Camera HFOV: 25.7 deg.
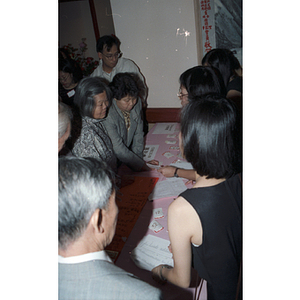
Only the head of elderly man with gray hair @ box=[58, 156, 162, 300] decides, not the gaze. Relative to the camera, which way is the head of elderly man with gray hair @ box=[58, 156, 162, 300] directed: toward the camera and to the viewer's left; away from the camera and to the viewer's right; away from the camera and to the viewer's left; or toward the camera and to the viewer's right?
away from the camera and to the viewer's right

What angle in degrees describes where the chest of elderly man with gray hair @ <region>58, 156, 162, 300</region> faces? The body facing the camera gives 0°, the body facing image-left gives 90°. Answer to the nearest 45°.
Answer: approximately 225°

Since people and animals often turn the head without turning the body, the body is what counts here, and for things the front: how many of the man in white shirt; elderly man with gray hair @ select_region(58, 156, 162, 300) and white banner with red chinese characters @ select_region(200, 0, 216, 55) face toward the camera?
2

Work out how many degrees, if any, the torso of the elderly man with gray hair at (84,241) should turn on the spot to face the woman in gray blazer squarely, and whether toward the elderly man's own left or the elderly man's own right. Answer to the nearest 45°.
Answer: approximately 45° to the elderly man's own left

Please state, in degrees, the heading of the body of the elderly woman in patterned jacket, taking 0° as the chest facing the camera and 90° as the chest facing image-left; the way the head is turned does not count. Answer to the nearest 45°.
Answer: approximately 315°

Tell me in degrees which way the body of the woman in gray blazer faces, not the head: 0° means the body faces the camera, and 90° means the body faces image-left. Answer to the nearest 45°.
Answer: approximately 315°

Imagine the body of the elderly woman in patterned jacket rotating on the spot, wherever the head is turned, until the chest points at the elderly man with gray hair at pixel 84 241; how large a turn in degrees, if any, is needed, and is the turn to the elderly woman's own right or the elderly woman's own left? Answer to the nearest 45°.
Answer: approximately 45° to the elderly woman's own right

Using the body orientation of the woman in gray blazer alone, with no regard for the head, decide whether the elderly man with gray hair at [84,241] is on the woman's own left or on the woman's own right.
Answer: on the woman's own right
